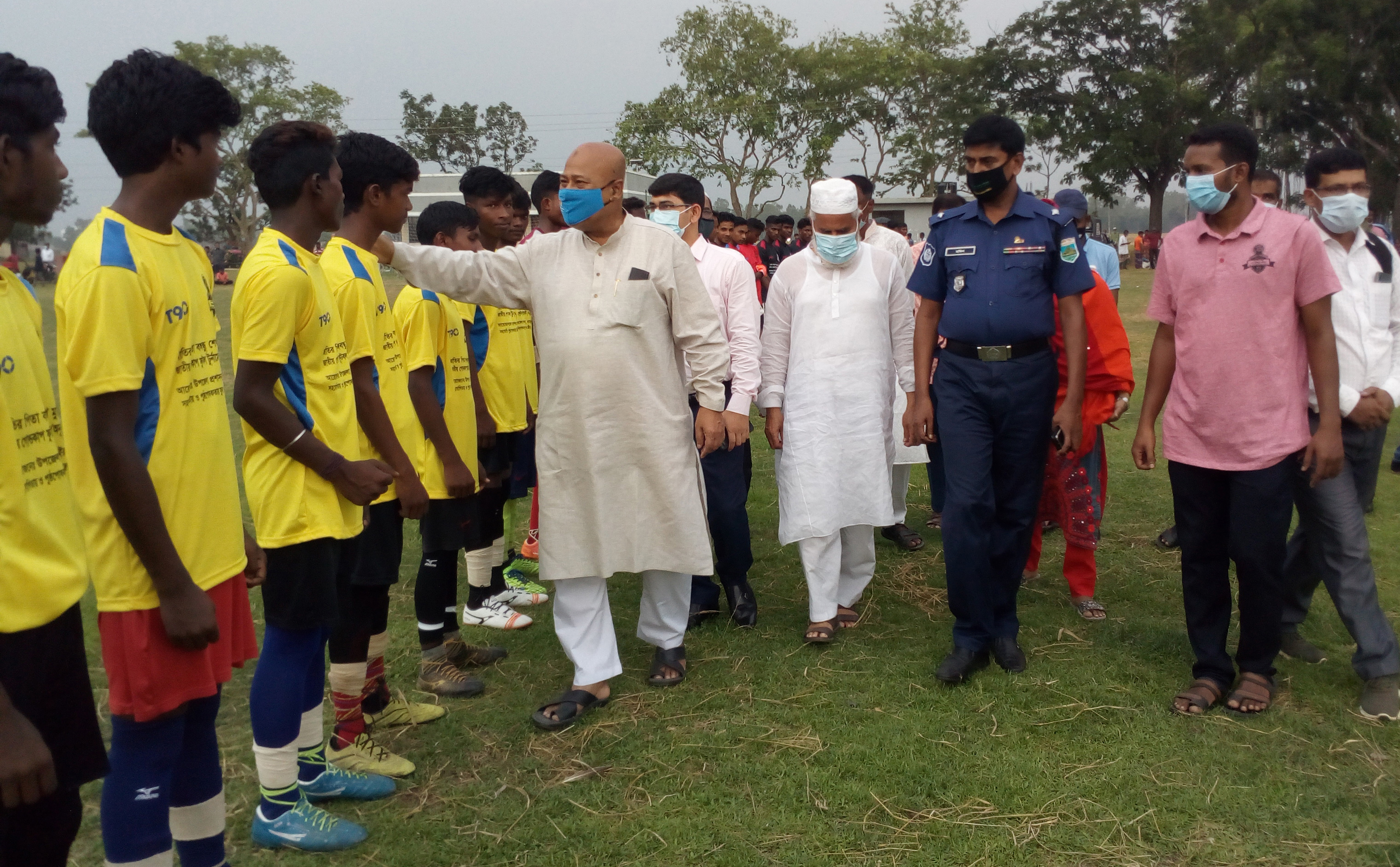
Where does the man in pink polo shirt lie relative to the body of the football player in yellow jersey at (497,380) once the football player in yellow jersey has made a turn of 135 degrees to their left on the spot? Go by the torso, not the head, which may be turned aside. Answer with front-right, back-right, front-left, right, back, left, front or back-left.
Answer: back-right

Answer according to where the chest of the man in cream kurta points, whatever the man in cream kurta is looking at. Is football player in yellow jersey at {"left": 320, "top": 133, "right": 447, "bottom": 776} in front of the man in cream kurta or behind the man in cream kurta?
in front

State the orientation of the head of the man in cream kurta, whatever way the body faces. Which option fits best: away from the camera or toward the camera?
toward the camera

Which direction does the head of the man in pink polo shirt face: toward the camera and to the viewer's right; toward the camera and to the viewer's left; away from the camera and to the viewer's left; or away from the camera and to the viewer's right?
toward the camera and to the viewer's left

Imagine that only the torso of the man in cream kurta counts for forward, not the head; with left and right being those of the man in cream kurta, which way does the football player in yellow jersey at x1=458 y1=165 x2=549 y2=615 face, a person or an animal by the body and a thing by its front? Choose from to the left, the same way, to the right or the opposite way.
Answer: to the left

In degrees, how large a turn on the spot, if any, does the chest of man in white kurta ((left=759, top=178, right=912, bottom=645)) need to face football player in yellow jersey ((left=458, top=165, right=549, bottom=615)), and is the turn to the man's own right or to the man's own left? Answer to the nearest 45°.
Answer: approximately 90° to the man's own right

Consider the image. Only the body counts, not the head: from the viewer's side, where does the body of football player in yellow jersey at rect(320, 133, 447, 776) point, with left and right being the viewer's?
facing to the right of the viewer

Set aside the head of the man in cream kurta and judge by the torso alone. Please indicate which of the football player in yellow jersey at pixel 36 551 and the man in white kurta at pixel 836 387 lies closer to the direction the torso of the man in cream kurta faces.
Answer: the football player in yellow jersey

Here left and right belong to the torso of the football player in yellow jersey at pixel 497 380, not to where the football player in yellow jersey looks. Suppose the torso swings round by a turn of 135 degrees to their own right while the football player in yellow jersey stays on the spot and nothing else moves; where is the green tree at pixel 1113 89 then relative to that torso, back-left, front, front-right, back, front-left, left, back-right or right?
back-right

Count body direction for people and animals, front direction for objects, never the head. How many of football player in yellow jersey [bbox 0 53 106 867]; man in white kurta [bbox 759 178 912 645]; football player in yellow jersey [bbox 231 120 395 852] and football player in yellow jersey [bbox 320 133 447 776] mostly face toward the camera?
1

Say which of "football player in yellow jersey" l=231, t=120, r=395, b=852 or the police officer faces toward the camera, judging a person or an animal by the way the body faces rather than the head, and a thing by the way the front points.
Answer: the police officer

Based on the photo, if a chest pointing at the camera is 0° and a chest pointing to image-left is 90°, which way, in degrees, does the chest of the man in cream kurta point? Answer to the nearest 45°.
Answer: approximately 45°

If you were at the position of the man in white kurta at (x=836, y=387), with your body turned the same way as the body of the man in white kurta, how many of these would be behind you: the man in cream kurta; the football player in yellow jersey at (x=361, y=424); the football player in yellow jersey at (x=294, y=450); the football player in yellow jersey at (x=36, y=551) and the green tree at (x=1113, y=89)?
1

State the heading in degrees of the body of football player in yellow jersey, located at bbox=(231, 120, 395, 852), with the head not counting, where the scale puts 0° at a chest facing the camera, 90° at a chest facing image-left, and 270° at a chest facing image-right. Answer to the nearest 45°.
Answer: approximately 270°

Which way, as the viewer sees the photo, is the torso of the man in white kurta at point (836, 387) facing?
toward the camera

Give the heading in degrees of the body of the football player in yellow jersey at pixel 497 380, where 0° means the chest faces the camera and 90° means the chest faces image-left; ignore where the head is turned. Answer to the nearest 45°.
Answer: approximately 315°

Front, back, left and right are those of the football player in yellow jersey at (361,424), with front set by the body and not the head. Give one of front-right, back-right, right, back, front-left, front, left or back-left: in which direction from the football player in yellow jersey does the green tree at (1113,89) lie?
front-left

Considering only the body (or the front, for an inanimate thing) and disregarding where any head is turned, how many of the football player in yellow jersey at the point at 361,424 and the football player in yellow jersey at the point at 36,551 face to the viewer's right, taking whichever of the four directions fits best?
2

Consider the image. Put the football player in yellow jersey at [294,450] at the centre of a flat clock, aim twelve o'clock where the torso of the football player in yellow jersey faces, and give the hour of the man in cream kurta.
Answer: The man in cream kurta is roughly at 11 o'clock from the football player in yellow jersey.

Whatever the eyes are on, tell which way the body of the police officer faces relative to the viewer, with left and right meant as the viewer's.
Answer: facing the viewer

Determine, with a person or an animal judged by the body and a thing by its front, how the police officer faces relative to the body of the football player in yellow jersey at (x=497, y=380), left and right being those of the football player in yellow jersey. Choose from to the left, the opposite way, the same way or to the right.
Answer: to the right

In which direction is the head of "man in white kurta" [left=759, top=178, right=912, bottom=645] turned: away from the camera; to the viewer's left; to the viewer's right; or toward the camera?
toward the camera

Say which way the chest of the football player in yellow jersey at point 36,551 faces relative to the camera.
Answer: to the viewer's right

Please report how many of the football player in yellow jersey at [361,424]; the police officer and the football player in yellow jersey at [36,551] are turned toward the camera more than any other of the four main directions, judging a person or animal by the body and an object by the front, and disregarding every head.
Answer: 1
